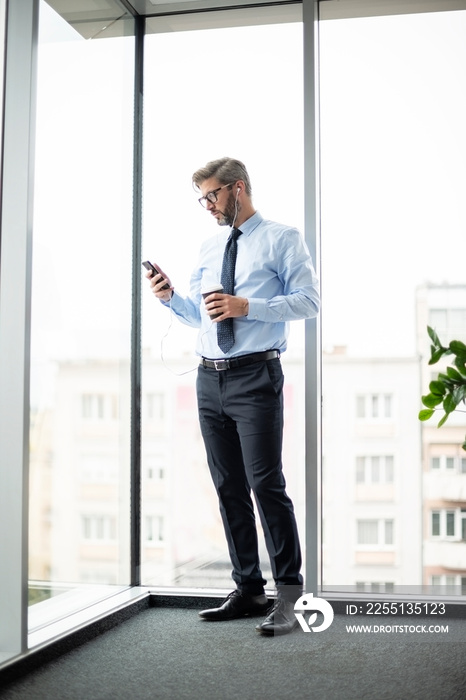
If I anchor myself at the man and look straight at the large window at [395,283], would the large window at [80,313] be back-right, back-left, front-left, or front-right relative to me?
back-left

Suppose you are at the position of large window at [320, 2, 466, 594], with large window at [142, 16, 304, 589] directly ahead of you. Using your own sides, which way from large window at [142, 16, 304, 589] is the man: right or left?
left

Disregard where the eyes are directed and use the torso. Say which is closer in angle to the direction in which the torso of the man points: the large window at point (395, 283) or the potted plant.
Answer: the potted plant

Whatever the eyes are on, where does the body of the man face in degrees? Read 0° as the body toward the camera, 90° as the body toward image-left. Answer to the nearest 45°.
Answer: approximately 45°

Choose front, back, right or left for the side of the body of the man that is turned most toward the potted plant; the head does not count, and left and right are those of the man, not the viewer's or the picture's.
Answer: left

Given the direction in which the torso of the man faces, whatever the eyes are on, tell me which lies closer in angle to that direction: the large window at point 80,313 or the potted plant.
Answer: the large window

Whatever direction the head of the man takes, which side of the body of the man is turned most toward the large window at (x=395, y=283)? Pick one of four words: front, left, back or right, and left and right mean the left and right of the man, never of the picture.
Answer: back
